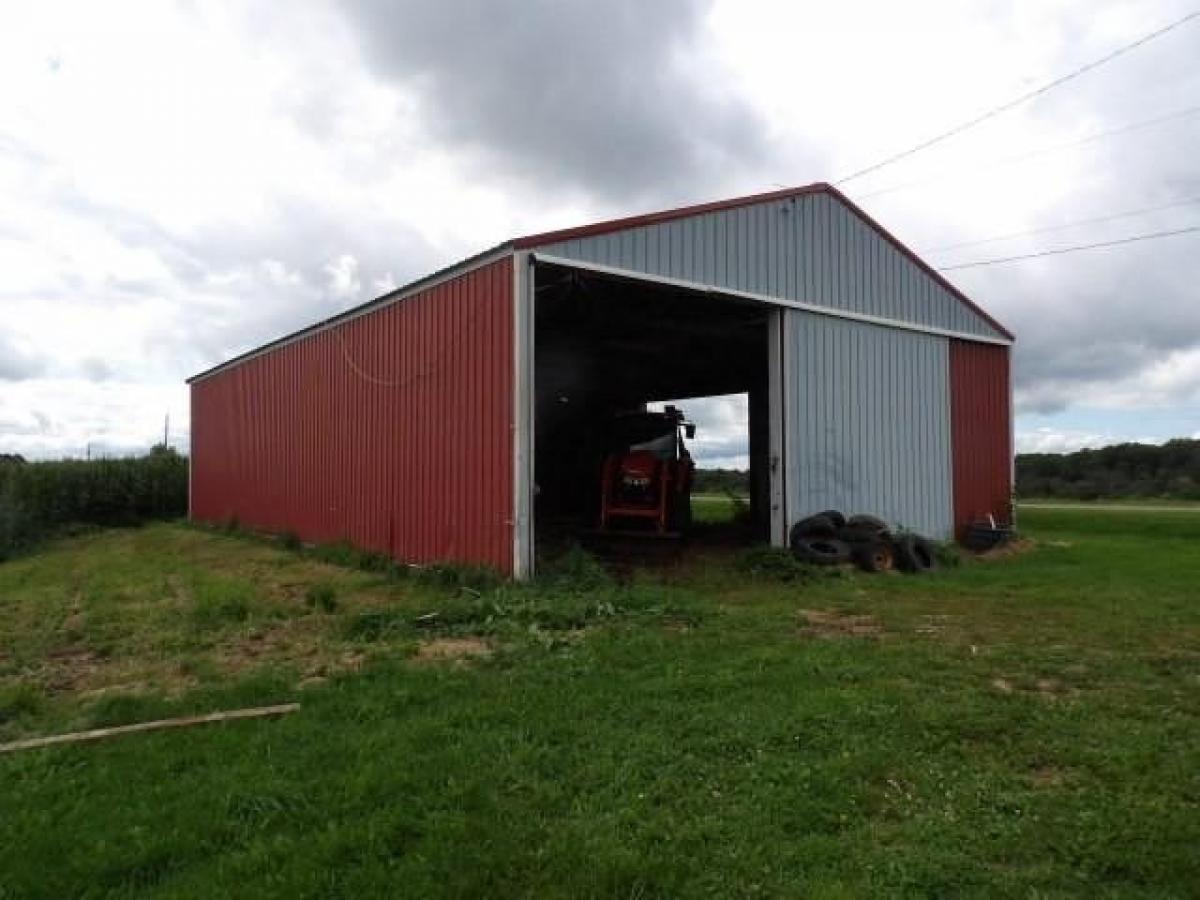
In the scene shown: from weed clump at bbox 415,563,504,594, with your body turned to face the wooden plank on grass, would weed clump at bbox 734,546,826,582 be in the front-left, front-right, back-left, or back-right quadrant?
back-left

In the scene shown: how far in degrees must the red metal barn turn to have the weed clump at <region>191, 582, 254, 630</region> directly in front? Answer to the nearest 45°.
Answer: approximately 90° to its right

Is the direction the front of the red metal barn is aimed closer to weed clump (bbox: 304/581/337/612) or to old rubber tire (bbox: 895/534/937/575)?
the old rubber tire

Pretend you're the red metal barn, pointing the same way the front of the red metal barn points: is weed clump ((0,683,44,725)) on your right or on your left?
on your right

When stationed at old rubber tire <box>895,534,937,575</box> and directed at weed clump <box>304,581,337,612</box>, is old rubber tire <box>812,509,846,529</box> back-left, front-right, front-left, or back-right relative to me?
front-right

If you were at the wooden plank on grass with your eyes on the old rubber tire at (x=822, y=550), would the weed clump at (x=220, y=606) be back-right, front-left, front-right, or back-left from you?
front-left

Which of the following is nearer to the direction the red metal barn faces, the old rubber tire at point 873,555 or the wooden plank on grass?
the old rubber tire

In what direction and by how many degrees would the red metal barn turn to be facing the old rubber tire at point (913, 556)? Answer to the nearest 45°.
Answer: approximately 45° to its left

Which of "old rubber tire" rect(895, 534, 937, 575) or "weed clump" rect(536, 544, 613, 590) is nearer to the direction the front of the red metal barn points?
the old rubber tire

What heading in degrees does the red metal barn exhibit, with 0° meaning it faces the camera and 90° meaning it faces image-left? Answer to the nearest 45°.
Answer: approximately 315°

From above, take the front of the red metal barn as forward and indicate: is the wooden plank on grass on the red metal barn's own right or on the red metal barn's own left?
on the red metal barn's own right

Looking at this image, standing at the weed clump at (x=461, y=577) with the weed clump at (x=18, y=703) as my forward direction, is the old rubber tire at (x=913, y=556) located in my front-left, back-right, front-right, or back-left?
back-left
